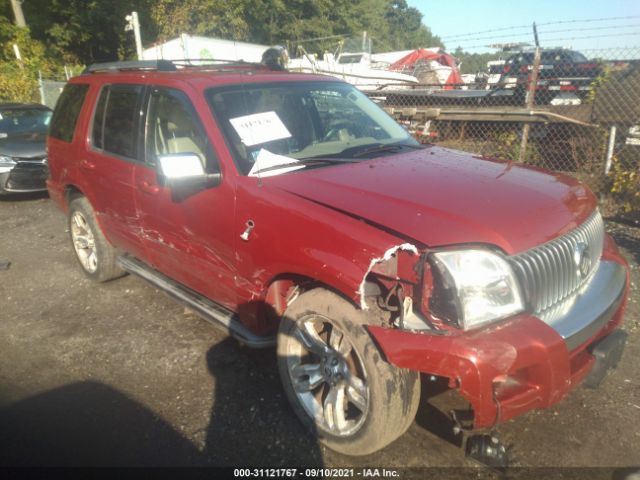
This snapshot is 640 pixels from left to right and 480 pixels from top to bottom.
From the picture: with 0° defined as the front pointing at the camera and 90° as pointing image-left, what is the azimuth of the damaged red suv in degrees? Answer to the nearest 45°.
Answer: approximately 315°

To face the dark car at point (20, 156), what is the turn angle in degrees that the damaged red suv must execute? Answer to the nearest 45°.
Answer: approximately 180°

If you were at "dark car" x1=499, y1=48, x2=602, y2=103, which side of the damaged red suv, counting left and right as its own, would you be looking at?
left

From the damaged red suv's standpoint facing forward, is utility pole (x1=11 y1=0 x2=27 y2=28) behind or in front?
behind

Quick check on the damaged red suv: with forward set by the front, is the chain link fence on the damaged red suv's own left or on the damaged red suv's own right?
on the damaged red suv's own left

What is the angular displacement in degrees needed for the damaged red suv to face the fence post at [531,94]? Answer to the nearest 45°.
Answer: approximately 90° to its left
